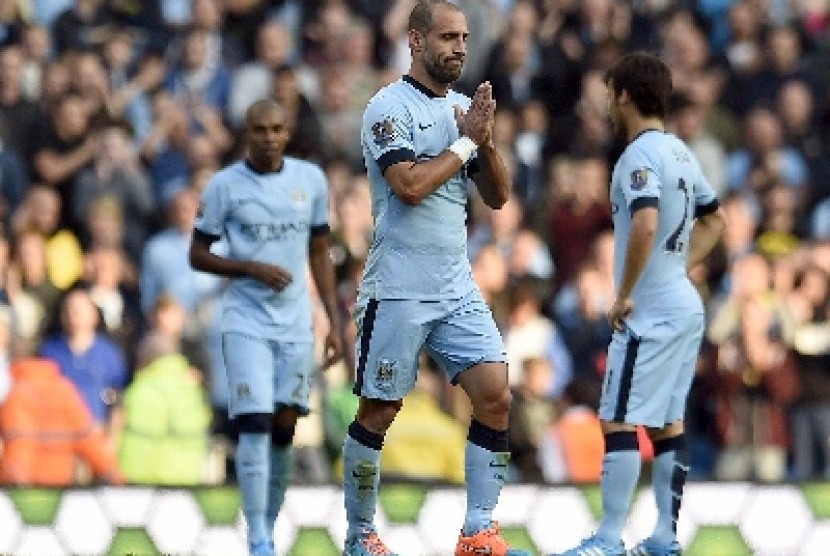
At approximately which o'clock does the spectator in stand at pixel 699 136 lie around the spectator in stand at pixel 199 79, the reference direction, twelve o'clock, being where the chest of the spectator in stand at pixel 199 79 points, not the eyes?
the spectator in stand at pixel 699 136 is roughly at 9 o'clock from the spectator in stand at pixel 199 79.

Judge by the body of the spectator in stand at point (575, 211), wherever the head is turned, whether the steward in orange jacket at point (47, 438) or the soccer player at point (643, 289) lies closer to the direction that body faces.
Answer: the soccer player

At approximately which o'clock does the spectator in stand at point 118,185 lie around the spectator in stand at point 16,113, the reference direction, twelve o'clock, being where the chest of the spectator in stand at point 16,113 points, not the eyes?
the spectator in stand at point 118,185 is roughly at 10 o'clock from the spectator in stand at point 16,113.

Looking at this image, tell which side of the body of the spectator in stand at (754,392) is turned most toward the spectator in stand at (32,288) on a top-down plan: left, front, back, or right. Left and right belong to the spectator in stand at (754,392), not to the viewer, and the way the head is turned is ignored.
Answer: right

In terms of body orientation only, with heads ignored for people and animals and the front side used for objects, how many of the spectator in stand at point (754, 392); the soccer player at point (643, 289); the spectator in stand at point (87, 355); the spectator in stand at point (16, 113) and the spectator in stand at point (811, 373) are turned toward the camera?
4

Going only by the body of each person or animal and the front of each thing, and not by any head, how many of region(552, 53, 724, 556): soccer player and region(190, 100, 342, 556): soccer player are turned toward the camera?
1

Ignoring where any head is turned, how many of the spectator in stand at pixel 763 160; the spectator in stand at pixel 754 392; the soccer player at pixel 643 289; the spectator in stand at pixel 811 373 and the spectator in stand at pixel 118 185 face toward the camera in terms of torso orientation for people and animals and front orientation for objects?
4

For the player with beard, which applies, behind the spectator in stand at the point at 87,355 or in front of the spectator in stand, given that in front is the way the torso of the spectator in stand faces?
in front

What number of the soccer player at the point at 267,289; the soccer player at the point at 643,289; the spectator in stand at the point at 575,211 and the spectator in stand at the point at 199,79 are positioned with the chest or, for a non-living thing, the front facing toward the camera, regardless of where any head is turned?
3

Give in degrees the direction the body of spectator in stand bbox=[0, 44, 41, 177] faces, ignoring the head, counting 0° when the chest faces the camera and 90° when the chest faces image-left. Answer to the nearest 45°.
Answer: approximately 0°

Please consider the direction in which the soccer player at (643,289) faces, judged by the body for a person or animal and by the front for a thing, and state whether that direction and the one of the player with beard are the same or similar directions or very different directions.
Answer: very different directions
